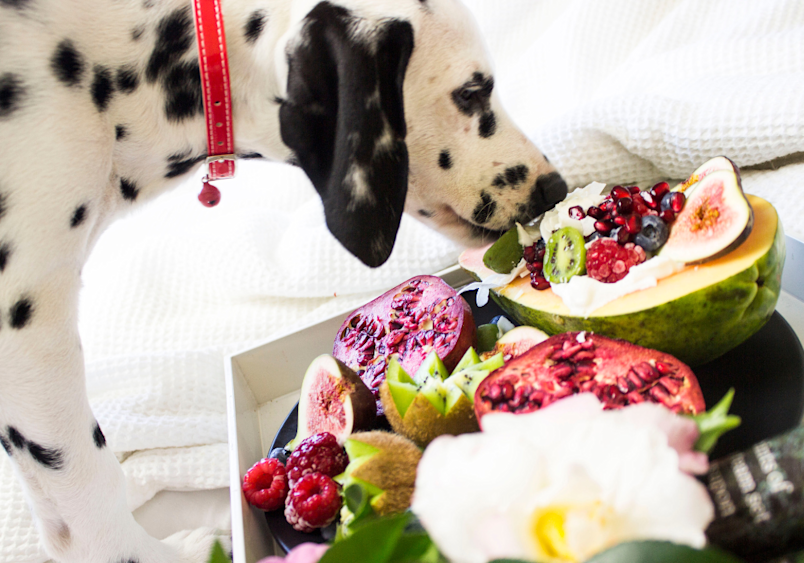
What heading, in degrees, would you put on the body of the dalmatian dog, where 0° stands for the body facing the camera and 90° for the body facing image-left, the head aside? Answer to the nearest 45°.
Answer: approximately 270°

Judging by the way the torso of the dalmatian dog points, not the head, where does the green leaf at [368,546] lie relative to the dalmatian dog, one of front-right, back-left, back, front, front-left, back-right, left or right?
right
